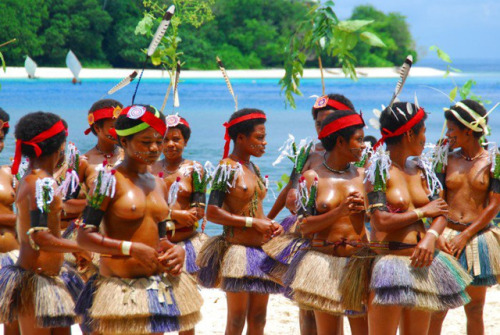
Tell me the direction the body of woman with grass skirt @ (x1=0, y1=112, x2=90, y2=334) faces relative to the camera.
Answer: to the viewer's right

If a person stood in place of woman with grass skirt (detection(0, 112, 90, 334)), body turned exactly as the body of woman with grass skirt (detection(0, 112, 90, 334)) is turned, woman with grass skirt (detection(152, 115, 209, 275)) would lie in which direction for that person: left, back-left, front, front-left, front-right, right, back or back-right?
front-left

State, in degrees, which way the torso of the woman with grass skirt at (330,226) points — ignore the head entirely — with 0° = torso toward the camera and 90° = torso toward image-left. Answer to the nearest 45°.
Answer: approximately 315°

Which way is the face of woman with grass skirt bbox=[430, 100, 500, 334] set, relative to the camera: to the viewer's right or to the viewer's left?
to the viewer's left

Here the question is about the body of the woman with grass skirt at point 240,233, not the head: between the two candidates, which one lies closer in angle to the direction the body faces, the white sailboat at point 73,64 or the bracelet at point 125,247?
the bracelet

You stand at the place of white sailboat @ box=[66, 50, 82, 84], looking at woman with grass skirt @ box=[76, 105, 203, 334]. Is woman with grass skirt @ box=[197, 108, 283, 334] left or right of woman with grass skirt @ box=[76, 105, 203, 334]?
left

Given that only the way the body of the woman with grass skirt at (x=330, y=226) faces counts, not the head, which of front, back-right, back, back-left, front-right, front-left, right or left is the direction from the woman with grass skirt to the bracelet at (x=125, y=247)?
right
